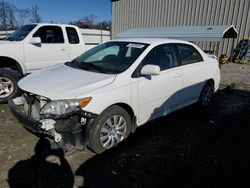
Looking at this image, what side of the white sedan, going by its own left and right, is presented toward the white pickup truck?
right

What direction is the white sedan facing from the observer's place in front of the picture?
facing the viewer and to the left of the viewer
